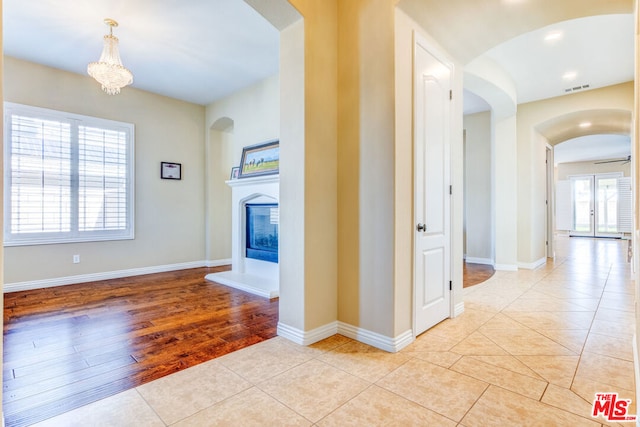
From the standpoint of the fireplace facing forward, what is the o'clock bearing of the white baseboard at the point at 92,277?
The white baseboard is roughly at 2 o'clock from the fireplace.

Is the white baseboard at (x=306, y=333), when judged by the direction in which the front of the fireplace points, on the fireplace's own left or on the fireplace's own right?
on the fireplace's own left

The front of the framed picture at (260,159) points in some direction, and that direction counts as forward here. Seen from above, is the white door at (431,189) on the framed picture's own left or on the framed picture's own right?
on the framed picture's own left

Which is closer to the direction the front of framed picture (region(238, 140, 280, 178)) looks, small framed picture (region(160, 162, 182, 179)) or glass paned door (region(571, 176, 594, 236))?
the small framed picture

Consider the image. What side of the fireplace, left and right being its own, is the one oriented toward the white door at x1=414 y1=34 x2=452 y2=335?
left

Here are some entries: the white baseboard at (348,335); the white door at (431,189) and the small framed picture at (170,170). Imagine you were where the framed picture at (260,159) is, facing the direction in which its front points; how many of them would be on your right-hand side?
1

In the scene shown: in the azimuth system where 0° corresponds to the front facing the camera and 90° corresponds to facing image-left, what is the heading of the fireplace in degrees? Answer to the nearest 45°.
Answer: approximately 45°

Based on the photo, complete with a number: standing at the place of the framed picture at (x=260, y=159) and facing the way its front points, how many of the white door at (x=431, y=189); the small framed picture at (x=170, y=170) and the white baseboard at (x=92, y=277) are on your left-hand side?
1

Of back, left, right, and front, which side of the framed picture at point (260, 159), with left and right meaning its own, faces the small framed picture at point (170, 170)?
right

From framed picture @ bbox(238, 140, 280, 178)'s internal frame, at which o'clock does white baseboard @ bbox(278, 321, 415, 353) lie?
The white baseboard is roughly at 10 o'clock from the framed picture.

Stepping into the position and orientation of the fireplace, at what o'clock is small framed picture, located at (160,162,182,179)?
The small framed picture is roughly at 3 o'clock from the fireplace.

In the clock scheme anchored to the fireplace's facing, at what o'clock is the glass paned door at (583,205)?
The glass paned door is roughly at 7 o'clock from the fireplace.

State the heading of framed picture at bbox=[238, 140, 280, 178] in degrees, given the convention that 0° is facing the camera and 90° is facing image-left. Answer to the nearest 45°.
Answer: approximately 45°

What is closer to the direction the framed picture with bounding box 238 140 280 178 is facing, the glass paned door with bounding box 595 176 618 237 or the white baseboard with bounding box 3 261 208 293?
the white baseboard
